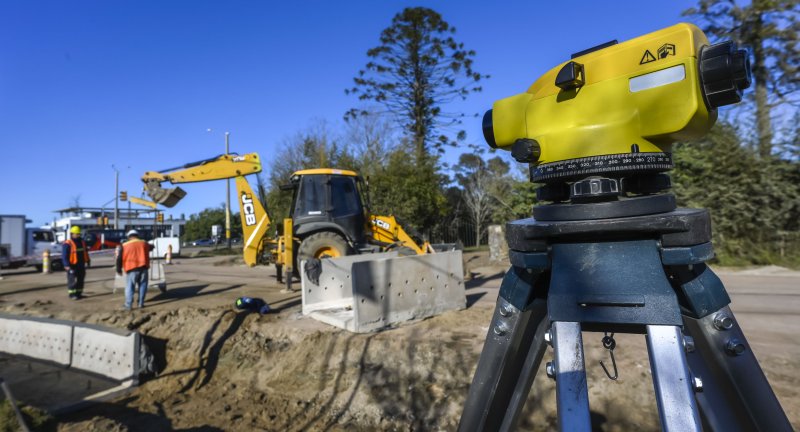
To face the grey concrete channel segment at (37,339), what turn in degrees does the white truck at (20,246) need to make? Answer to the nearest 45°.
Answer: approximately 90° to its right

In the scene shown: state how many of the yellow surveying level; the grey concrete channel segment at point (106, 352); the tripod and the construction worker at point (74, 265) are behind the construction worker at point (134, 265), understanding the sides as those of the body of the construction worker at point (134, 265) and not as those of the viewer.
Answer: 3

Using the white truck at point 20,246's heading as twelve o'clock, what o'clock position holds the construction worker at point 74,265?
The construction worker is roughly at 3 o'clock from the white truck.

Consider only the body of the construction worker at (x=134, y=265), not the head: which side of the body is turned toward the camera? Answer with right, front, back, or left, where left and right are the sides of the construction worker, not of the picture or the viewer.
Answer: back

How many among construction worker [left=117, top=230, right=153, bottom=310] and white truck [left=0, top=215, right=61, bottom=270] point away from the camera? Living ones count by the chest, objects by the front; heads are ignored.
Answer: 1

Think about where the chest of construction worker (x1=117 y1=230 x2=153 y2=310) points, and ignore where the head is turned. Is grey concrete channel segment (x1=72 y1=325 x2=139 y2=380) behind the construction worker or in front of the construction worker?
behind

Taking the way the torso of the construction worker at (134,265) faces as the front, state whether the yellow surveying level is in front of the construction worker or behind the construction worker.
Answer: behind

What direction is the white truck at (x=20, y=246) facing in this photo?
to the viewer's right

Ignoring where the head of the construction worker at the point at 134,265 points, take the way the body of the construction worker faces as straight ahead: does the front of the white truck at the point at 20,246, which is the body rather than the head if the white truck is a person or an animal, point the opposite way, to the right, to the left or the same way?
to the right

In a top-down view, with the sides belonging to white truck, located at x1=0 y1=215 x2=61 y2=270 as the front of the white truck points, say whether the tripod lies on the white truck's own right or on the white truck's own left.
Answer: on the white truck's own right

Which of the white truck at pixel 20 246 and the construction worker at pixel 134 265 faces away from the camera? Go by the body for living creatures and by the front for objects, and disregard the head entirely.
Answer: the construction worker

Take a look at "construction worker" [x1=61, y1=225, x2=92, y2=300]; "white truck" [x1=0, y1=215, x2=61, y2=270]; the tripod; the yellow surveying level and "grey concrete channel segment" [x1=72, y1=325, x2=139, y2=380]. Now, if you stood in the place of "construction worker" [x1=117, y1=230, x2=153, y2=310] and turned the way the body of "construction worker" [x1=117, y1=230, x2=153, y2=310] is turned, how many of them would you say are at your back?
3

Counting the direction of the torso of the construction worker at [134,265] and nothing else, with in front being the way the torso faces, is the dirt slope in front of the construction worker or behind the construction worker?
behind
